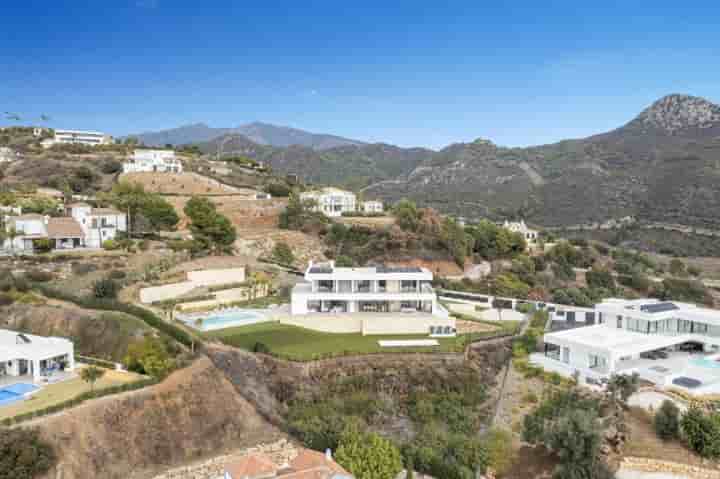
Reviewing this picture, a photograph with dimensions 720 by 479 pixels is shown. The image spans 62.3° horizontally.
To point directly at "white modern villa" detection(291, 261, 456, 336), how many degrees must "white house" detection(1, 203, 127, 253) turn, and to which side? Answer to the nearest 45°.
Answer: approximately 45° to its left

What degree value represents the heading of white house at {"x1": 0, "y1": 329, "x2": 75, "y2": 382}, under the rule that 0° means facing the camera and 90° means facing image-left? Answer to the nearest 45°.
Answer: approximately 315°

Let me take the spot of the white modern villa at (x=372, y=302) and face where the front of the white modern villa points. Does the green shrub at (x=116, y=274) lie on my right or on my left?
on my right

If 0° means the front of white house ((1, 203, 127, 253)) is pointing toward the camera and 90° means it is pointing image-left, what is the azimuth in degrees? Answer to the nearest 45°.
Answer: approximately 0°

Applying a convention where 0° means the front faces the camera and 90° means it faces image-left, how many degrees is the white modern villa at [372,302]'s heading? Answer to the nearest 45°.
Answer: approximately 0°

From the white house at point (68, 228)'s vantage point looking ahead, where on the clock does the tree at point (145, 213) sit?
The tree is roughly at 8 o'clock from the white house.

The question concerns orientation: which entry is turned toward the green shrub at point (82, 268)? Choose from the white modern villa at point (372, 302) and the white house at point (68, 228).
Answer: the white house

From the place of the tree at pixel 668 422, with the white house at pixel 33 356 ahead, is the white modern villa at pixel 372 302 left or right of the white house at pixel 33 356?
right

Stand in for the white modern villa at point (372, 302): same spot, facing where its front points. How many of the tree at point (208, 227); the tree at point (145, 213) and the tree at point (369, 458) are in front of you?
1

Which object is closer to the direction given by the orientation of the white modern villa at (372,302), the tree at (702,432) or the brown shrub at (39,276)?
the tree

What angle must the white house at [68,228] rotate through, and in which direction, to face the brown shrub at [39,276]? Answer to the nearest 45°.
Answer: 0° — it already faces it

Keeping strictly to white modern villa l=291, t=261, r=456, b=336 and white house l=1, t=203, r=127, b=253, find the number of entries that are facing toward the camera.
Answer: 2

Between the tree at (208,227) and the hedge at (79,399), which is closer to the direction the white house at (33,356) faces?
the hedge

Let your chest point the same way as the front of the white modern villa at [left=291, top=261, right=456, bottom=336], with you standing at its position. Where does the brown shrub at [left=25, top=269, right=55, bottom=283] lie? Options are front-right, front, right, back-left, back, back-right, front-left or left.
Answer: right

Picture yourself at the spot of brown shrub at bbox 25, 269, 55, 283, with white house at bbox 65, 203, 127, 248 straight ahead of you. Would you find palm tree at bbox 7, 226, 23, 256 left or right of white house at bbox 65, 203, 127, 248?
left
